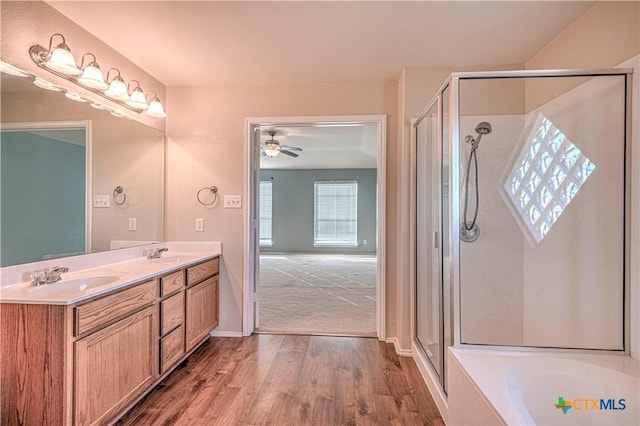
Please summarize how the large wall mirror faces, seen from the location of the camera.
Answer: facing the viewer and to the right of the viewer

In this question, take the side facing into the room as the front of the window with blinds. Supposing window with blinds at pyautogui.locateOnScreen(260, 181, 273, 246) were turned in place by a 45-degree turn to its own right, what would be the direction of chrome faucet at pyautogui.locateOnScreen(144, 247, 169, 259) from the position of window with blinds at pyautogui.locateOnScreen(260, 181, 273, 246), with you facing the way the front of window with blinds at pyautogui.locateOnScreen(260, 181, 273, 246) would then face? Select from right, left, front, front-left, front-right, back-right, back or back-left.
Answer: front-left

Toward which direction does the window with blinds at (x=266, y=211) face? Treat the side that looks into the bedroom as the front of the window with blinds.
toward the camera

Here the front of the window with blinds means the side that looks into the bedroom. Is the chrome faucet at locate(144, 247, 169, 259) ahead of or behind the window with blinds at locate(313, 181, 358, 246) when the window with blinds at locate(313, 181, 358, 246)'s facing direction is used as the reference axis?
ahead

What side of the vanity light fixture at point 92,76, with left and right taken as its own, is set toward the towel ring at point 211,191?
left

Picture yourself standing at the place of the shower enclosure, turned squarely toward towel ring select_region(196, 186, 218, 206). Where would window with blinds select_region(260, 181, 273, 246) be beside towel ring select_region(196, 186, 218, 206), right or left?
right

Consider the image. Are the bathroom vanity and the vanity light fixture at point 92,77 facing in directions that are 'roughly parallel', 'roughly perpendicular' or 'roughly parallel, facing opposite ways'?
roughly parallel

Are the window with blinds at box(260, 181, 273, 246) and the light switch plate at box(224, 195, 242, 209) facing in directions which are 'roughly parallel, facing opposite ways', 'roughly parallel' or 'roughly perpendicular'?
roughly parallel

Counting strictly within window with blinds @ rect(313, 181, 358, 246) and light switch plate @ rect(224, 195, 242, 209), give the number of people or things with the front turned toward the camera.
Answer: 2

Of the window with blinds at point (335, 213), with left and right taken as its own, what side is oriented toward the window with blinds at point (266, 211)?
right

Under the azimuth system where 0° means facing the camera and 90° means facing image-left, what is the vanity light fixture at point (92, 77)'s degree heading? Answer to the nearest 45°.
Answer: approximately 315°

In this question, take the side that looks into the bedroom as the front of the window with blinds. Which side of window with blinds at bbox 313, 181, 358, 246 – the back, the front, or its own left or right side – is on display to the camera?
front

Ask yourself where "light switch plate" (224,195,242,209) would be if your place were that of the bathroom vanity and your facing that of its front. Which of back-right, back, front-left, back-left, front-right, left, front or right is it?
left

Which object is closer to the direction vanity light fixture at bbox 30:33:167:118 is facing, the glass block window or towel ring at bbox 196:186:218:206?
the glass block window
